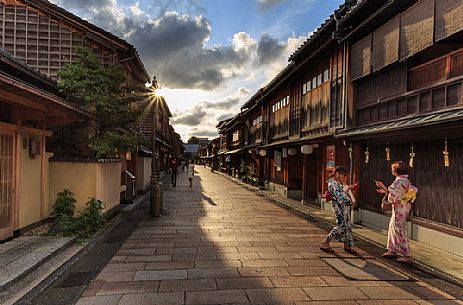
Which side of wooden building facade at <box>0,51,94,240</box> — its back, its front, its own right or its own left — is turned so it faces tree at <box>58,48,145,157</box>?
left

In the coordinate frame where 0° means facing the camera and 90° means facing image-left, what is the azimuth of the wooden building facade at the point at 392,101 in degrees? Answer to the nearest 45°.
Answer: approximately 45°

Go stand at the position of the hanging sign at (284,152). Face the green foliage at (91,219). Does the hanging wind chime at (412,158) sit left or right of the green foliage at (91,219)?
left

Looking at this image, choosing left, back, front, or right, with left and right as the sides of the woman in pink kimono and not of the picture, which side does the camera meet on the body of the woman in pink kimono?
left

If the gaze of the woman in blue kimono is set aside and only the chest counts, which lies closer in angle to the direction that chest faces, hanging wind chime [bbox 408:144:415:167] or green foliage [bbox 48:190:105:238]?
the hanging wind chime

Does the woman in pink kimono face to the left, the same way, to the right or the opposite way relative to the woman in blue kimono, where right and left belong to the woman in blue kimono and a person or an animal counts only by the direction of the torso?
the opposite way

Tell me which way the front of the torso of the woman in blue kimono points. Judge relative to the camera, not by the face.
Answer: to the viewer's right

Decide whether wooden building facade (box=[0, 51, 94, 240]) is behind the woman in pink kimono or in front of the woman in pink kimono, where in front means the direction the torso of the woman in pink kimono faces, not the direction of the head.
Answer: in front

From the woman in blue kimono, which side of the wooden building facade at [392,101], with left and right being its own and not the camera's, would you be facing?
front

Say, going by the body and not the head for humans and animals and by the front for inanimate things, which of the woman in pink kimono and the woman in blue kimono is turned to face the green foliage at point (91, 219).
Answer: the woman in pink kimono
